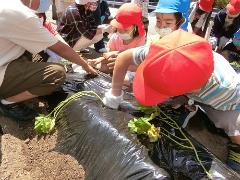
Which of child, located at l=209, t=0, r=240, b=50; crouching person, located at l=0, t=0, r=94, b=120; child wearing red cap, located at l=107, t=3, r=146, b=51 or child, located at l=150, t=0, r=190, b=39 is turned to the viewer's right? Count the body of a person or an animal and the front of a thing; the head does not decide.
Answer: the crouching person

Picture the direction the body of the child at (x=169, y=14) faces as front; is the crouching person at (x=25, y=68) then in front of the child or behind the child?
in front

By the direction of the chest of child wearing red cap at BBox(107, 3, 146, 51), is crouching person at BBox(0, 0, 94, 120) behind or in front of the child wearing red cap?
in front

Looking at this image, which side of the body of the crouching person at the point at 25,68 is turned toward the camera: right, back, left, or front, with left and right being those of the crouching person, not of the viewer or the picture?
right

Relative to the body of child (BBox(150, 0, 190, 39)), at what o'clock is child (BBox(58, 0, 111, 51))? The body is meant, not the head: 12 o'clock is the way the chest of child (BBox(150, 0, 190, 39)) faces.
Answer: child (BBox(58, 0, 111, 51)) is roughly at 3 o'clock from child (BBox(150, 0, 190, 39)).

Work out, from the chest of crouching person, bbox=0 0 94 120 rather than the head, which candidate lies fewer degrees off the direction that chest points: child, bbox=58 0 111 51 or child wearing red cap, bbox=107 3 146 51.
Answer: the child wearing red cap

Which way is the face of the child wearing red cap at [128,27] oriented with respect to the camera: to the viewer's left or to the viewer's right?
to the viewer's left

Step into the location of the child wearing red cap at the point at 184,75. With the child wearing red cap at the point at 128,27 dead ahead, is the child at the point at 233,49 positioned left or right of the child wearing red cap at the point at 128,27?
right
